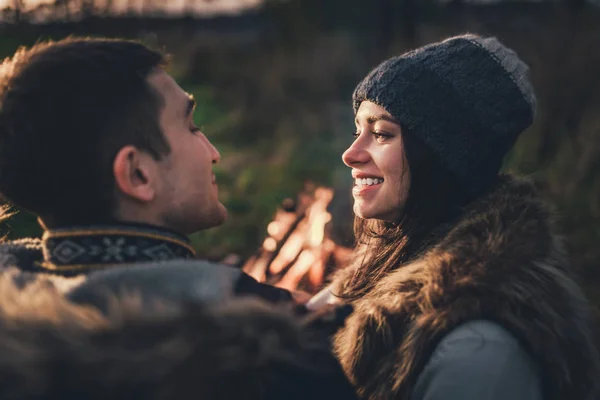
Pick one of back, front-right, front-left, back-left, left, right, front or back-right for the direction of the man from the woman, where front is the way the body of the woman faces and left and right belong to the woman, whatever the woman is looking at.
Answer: front-left

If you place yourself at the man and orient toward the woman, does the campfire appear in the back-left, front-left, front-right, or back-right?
front-left

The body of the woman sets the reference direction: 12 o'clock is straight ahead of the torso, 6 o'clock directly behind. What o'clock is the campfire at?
The campfire is roughly at 2 o'clock from the woman.

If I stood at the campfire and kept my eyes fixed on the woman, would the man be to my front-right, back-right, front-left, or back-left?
front-right

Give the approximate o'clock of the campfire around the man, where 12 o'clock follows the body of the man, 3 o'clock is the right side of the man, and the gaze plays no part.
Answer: The campfire is roughly at 11 o'clock from the man.

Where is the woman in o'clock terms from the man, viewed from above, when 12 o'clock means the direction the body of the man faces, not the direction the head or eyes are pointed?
The woman is roughly at 1 o'clock from the man.

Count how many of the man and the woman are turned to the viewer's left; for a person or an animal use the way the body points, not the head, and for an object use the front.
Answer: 1

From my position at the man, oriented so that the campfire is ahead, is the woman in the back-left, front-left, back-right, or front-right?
front-right

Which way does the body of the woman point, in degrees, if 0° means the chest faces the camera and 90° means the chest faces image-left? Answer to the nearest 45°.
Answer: approximately 90°

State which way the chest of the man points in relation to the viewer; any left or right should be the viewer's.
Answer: facing away from the viewer and to the right of the viewer
